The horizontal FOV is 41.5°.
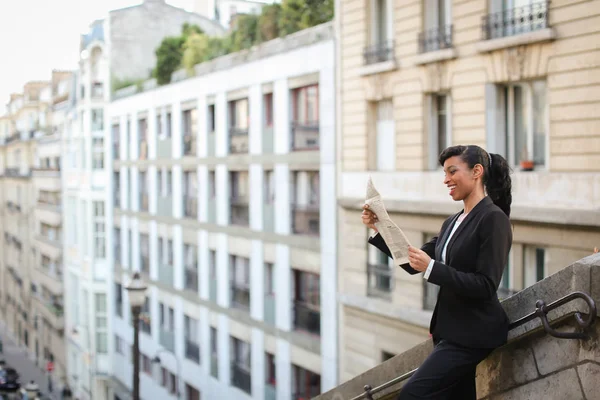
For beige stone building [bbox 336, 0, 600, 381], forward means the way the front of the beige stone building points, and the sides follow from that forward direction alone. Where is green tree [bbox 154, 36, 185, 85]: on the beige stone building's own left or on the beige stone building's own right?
on the beige stone building's own right

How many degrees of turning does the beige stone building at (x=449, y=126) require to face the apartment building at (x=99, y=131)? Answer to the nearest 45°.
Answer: approximately 90° to its right

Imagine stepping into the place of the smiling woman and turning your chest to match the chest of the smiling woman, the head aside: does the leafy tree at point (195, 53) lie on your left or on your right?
on your right

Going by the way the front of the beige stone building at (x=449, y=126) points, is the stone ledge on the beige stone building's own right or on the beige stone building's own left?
on the beige stone building's own left

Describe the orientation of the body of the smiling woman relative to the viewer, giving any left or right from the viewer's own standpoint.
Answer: facing to the left of the viewer
